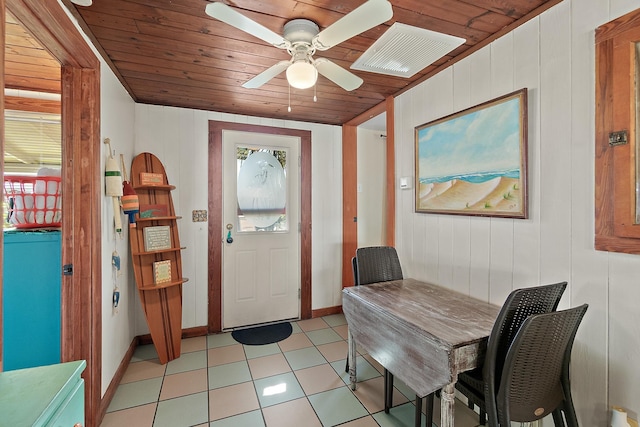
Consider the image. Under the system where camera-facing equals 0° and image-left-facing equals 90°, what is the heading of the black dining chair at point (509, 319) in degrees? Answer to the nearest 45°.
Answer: approximately 135°

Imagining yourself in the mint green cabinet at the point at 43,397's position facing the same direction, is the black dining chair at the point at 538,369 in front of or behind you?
in front

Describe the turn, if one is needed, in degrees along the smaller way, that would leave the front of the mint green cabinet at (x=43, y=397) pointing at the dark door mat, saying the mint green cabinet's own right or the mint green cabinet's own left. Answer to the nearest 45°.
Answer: approximately 90° to the mint green cabinet's own left

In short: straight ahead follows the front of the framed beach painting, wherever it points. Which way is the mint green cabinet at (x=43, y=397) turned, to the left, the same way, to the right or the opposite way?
the opposite way

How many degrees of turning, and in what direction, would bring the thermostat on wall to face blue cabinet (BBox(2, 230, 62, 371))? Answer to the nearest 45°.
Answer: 0° — it already faces it

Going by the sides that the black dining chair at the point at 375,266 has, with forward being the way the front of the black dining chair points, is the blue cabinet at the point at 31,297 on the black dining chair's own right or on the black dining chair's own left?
on the black dining chair's own right

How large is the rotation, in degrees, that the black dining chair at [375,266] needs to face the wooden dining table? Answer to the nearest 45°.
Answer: approximately 45° to its right

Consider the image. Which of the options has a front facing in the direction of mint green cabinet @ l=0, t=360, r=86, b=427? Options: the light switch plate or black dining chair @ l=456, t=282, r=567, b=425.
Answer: the light switch plate

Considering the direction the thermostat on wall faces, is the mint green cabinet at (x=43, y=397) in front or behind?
in front

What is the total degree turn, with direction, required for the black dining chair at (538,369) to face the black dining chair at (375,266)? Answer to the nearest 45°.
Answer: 0° — it already faces it
